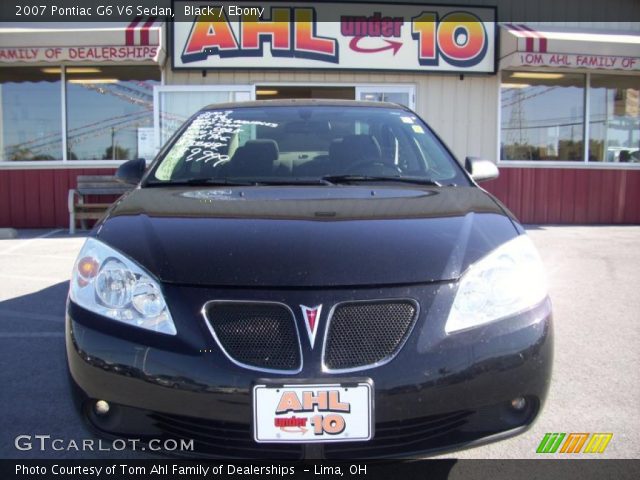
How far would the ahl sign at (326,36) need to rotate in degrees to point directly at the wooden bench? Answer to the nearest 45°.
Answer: approximately 90° to its right

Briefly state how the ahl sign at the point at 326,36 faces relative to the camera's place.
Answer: facing the viewer

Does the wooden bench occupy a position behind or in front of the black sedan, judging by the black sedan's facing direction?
behind

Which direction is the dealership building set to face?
toward the camera

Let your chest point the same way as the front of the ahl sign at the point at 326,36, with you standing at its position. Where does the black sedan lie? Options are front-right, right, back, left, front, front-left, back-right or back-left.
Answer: front

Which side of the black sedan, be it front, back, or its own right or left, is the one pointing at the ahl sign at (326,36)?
back

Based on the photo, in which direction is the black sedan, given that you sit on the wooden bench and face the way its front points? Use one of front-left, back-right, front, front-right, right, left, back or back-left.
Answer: front

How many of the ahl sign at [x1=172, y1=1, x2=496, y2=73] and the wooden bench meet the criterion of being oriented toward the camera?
2

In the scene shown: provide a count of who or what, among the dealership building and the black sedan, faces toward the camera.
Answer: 2

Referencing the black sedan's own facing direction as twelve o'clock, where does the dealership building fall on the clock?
The dealership building is roughly at 6 o'clock from the black sedan.

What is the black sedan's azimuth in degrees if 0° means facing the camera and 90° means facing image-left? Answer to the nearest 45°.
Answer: approximately 0°

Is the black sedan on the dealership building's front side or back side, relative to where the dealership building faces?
on the front side
